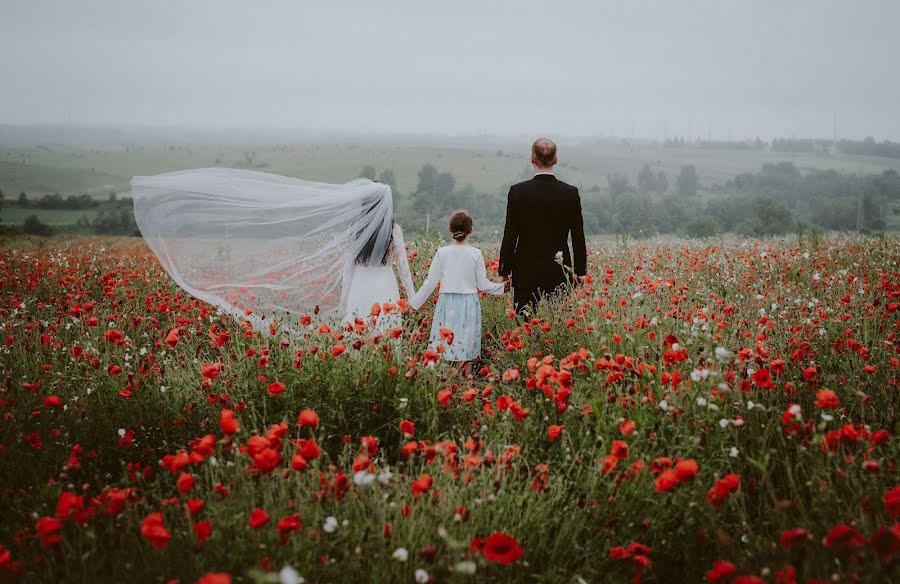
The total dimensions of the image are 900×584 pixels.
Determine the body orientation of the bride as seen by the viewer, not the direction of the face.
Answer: away from the camera

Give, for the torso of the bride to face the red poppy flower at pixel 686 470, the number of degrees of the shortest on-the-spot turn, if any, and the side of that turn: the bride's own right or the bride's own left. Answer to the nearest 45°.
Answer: approximately 180°

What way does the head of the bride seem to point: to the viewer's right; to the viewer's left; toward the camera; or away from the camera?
away from the camera

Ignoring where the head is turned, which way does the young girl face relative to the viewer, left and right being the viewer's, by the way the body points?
facing away from the viewer

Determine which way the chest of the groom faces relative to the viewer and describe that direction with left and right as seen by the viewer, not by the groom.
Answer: facing away from the viewer

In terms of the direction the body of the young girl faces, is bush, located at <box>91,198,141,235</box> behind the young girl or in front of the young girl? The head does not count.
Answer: in front

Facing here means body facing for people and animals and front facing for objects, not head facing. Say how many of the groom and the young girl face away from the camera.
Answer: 2

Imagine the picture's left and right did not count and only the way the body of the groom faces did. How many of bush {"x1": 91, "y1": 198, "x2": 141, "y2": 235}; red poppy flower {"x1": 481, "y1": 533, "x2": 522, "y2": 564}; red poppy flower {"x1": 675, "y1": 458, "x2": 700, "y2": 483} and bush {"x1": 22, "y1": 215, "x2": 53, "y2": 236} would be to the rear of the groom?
2

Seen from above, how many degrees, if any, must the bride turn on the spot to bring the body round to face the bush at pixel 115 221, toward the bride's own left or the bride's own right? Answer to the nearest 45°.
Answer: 0° — they already face it

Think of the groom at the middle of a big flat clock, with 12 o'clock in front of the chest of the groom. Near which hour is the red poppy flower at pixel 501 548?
The red poppy flower is roughly at 6 o'clock from the groom.

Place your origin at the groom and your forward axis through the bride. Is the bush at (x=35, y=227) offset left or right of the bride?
right

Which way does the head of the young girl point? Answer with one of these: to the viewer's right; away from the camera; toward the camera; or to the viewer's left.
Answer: away from the camera

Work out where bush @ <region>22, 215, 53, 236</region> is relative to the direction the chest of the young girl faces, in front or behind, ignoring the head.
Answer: in front

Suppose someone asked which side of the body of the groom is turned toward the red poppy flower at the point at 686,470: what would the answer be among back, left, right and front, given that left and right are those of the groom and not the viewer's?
back

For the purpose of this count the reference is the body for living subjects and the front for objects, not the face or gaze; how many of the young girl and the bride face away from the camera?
2
